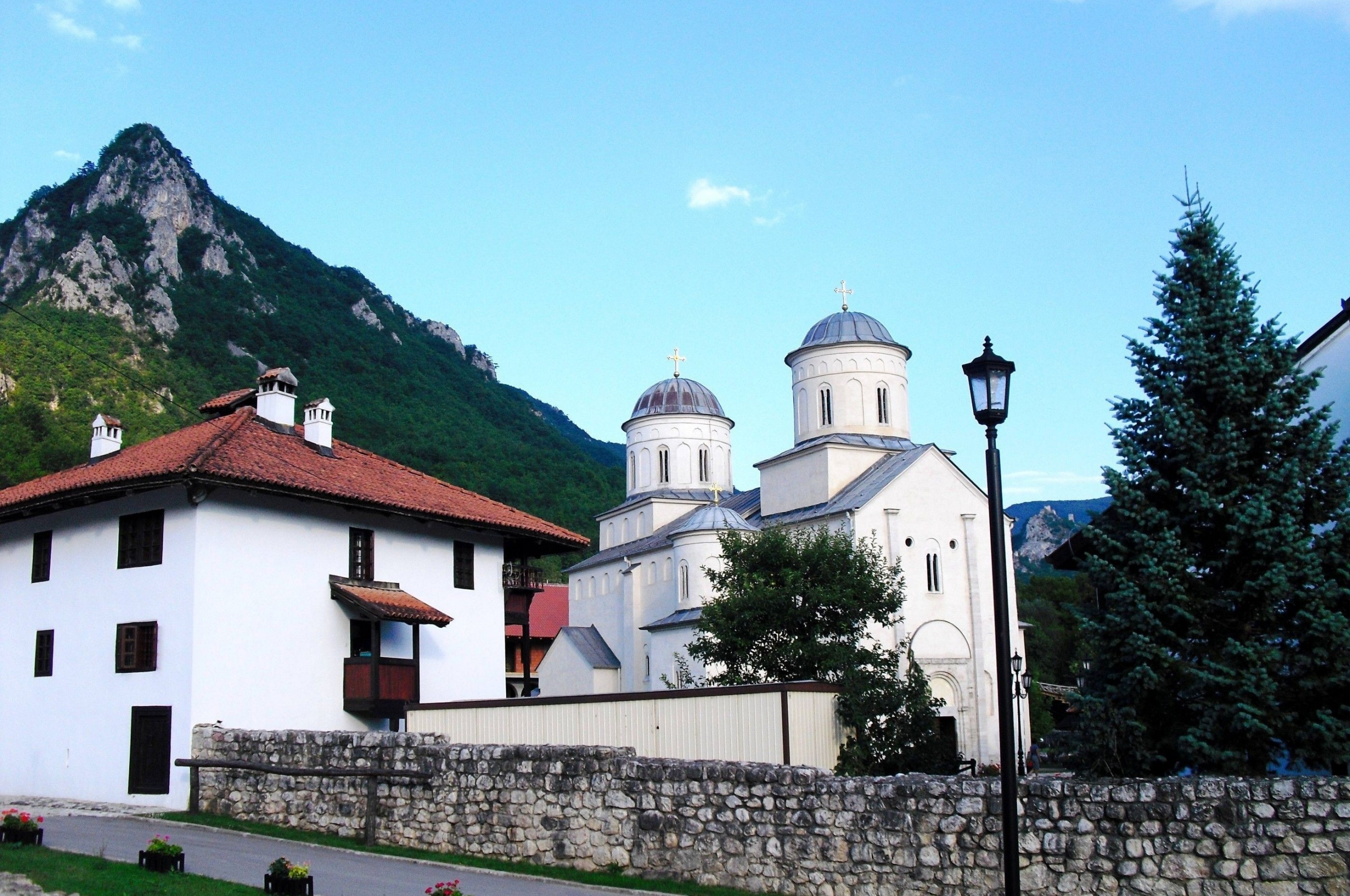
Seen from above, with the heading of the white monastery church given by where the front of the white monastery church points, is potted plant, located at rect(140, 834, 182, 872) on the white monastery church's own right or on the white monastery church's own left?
on the white monastery church's own right

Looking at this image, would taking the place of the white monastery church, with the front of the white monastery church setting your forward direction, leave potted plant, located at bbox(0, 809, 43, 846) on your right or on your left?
on your right

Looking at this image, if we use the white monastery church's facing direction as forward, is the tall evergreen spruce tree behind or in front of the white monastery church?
in front

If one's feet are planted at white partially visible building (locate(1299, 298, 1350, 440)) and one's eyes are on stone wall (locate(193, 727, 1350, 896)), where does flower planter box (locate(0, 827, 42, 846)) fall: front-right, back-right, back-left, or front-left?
front-right

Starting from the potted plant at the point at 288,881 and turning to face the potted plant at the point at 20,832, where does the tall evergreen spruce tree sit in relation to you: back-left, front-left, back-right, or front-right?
back-right

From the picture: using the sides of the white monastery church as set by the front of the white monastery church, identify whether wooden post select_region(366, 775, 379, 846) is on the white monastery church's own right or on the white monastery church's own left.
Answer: on the white monastery church's own right

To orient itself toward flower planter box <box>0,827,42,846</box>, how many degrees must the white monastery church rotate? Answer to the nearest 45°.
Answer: approximately 45° to its right

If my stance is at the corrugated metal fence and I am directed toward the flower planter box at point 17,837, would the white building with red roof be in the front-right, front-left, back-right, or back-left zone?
front-right

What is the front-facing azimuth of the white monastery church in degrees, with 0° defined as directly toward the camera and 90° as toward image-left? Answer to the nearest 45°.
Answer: approximately 315°
